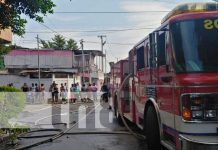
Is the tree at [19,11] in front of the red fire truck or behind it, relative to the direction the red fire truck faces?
behind
